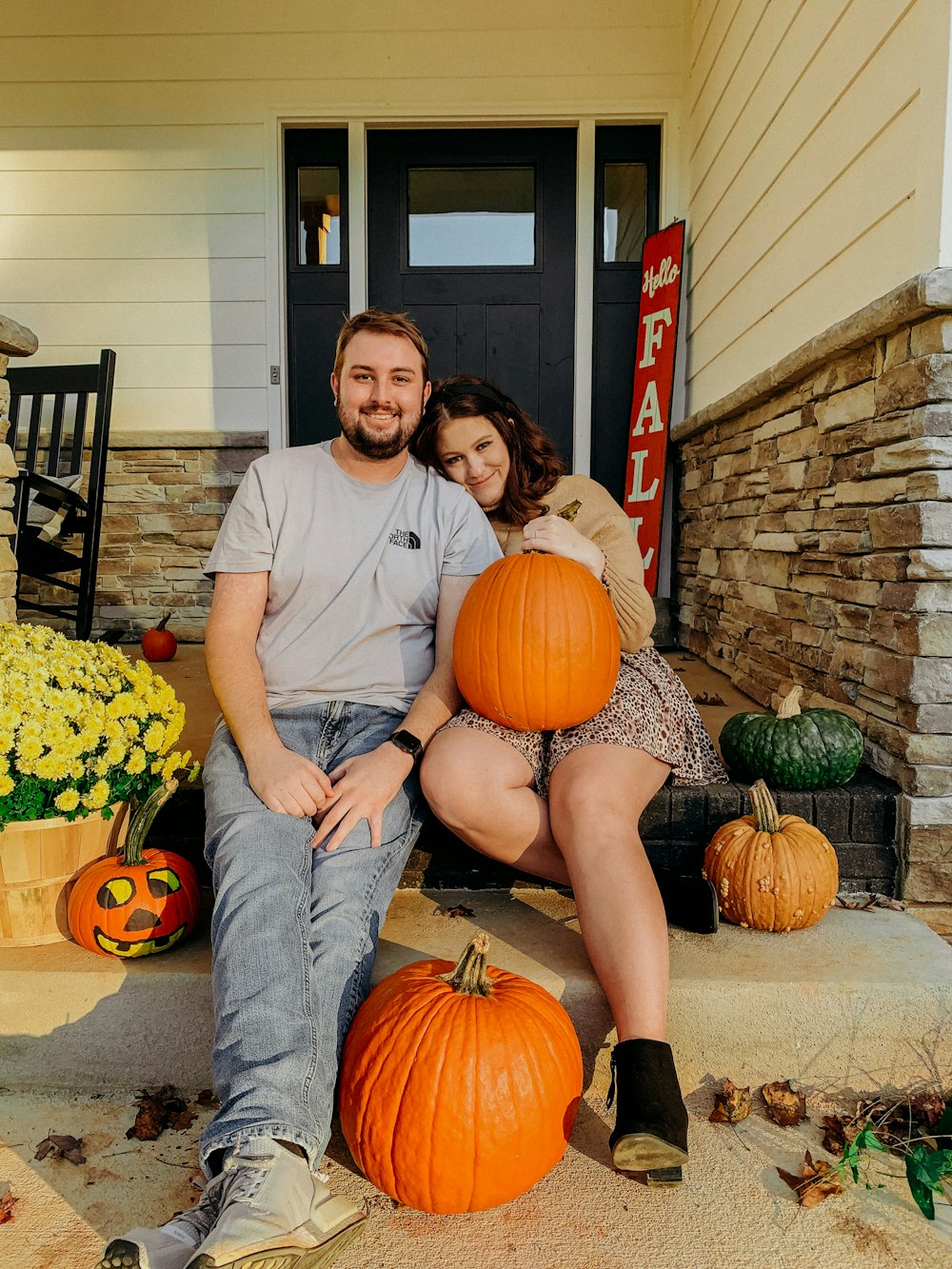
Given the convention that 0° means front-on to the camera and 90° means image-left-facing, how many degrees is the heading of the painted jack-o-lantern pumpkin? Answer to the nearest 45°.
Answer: approximately 0°

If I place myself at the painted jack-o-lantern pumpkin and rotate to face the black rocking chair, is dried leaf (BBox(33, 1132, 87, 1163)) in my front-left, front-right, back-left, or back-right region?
back-left

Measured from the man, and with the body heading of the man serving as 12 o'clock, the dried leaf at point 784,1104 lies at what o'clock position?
The dried leaf is roughly at 10 o'clock from the man.

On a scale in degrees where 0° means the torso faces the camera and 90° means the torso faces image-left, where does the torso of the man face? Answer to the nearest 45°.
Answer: approximately 0°

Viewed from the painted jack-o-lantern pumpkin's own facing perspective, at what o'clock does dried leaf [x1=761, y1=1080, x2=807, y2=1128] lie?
The dried leaf is roughly at 10 o'clock from the painted jack-o-lantern pumpkin.

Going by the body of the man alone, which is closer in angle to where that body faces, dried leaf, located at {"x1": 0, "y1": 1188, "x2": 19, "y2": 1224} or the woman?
the dried leaf

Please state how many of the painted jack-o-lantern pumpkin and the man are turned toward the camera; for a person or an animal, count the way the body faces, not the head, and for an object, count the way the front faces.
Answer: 2
